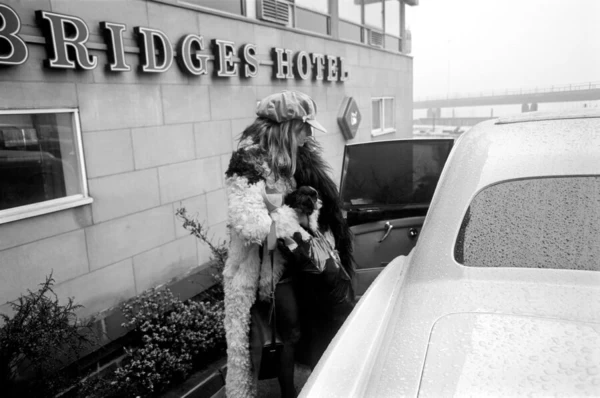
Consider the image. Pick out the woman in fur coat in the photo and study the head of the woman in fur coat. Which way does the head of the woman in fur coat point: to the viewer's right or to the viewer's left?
to the viewer's right

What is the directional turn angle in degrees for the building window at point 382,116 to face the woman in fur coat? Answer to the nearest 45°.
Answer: approximately 45° to its right

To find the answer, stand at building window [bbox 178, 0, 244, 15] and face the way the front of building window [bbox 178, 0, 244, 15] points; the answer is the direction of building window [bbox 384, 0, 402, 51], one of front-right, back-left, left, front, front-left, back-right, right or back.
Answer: left

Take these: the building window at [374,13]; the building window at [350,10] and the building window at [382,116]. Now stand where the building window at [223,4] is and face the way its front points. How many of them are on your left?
3

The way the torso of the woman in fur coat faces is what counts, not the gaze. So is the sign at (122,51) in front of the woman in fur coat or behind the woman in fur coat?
behind

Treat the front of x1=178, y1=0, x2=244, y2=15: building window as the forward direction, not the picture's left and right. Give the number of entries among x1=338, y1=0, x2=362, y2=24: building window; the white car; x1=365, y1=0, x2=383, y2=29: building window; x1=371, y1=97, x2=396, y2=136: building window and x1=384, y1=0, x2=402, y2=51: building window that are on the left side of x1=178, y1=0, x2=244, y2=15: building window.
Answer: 4

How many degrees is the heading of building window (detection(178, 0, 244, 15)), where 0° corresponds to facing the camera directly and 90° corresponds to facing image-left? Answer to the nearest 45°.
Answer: approximately 315°

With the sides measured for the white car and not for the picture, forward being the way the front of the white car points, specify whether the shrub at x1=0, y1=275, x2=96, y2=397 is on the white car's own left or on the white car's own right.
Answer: on the white car's own left

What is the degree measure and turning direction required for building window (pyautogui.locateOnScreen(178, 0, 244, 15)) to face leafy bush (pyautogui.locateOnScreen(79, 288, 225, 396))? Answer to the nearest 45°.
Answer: approximately 45° to its right

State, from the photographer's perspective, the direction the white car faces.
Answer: facing away from the viewer

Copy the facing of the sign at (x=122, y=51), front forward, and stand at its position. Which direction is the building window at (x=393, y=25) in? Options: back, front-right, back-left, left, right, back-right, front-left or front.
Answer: left

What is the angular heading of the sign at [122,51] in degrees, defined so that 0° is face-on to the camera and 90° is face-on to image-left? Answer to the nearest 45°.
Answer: approximately 315°

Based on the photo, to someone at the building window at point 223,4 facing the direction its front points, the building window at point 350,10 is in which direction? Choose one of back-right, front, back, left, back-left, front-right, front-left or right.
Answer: left
